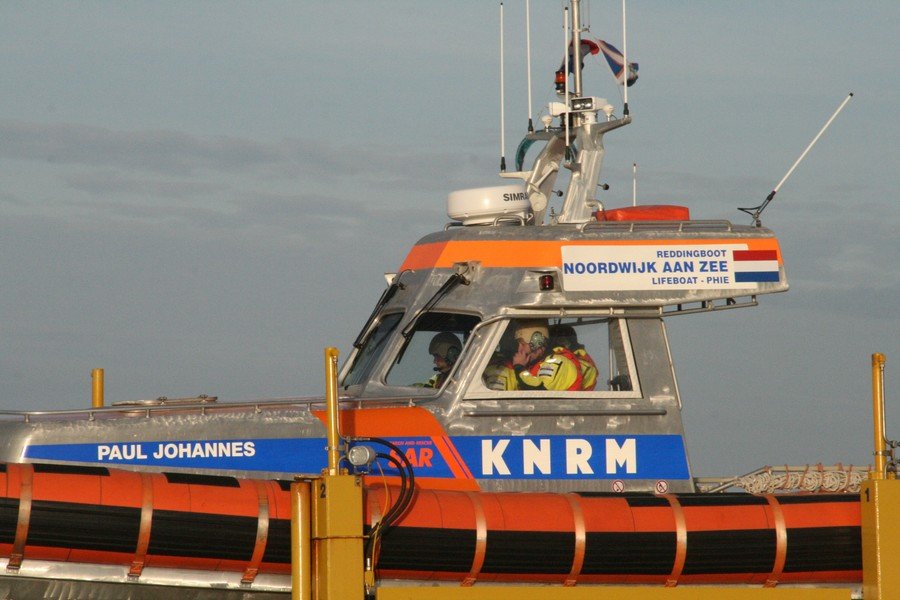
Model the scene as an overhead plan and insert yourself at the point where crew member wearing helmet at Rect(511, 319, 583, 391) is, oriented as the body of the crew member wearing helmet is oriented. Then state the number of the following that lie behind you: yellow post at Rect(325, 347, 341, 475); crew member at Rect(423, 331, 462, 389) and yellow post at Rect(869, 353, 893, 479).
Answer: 1

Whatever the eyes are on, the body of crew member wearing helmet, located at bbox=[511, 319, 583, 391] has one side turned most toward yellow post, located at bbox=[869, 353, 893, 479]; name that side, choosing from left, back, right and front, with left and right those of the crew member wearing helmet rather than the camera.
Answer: back

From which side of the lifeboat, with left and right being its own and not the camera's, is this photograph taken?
left

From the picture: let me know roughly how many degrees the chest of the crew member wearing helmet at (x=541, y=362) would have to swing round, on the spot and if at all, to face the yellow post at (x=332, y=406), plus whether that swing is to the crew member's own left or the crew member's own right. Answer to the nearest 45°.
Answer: approximately 45° to the crew member's own left

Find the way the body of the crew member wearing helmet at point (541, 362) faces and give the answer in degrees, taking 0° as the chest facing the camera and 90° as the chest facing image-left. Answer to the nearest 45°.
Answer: approximately 90°

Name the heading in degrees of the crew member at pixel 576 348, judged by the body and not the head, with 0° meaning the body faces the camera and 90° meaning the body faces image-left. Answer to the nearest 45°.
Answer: approximately 90°

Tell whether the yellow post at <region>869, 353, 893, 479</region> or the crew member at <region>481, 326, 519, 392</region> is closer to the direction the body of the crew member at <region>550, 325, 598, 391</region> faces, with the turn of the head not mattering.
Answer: the crew member
